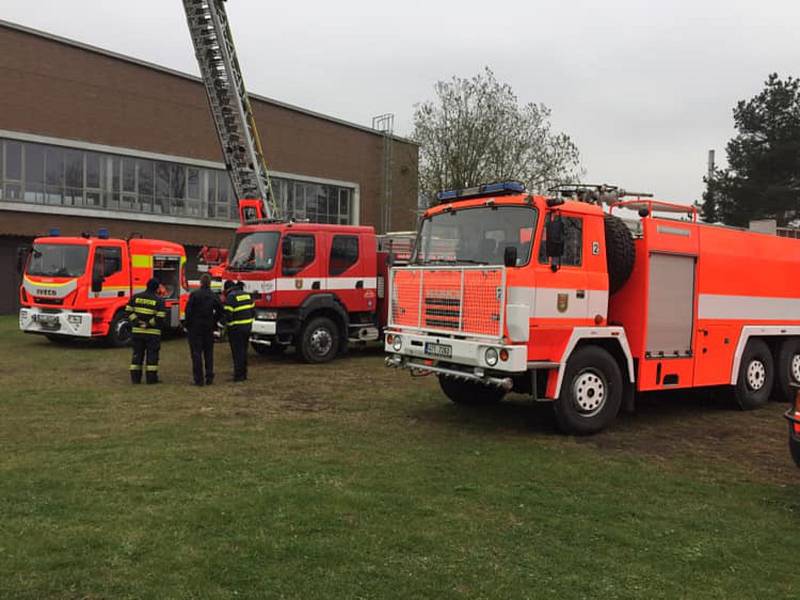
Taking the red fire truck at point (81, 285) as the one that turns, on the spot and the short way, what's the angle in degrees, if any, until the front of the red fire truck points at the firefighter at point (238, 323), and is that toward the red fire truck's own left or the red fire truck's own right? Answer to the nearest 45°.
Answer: approximately 90° to the red fire truck's own left

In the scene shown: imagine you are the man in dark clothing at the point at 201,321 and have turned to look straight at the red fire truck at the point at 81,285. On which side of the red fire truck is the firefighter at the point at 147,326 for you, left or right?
left

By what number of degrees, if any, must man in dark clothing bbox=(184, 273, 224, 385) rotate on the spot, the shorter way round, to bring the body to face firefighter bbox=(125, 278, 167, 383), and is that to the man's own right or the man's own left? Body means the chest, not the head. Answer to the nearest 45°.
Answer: approximately 45° to the man's own left

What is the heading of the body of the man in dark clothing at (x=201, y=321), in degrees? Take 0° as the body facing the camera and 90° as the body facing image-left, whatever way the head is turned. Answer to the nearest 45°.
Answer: approximately 180°

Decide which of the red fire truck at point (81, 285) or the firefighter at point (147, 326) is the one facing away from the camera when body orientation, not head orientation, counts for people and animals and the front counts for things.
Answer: the firefighter

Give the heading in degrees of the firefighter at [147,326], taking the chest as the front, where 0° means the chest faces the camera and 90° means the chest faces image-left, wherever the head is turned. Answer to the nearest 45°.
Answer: approximately 180°

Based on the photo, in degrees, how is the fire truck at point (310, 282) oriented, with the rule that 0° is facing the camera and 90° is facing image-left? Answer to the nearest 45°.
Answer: approximately 45°

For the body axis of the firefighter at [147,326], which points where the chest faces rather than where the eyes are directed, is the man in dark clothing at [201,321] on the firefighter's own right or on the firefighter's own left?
on the firefighter's own right

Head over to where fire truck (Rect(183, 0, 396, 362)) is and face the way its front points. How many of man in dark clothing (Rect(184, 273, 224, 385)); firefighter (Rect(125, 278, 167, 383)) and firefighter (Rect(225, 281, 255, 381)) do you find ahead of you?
3

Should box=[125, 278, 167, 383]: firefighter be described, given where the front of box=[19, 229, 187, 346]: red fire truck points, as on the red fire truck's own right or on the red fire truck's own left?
on the red fire truck's own left
